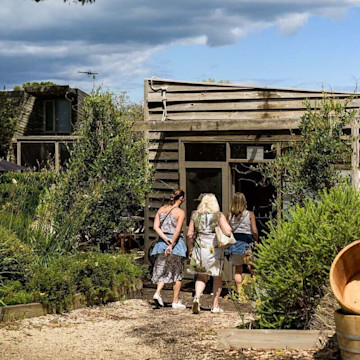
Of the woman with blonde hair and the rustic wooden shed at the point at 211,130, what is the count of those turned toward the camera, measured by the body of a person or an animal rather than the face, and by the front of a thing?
1

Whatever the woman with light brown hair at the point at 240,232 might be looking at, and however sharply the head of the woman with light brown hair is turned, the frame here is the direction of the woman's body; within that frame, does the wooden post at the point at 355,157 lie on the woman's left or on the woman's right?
on the woman's right

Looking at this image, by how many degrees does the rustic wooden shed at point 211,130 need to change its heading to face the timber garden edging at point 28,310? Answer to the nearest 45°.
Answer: approximately 45° to its right

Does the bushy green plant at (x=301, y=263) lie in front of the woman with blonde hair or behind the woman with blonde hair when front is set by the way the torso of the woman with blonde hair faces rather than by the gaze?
behind

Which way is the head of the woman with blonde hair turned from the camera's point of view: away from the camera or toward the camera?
away from the camera

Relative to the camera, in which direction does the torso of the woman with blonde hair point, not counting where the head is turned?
away from the camera

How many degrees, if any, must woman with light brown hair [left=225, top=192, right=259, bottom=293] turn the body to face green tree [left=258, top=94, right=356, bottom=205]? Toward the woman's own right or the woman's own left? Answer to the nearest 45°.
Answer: approximately 45° to the woman's own right

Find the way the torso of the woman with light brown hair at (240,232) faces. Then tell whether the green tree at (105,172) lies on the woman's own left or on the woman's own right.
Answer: on the woman's own left

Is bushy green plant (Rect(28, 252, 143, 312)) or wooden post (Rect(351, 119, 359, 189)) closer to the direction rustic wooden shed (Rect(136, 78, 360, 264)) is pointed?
the bushy green plant

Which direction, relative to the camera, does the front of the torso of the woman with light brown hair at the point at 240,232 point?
away from the camera

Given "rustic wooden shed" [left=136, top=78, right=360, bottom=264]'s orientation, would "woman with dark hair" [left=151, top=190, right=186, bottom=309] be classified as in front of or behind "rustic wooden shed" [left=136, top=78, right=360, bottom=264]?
in front

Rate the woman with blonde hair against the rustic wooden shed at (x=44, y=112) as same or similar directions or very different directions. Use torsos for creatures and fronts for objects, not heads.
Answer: very different directions

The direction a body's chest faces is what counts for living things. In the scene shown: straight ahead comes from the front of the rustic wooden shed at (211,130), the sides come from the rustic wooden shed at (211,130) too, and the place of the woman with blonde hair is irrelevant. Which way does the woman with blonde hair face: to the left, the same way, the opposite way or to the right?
the opposite way

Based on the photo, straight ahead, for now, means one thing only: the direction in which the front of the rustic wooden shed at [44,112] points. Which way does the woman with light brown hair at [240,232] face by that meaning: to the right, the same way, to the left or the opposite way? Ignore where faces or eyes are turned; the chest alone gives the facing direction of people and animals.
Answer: the opposite way

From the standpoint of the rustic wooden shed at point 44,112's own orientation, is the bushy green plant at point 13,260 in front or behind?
in front
